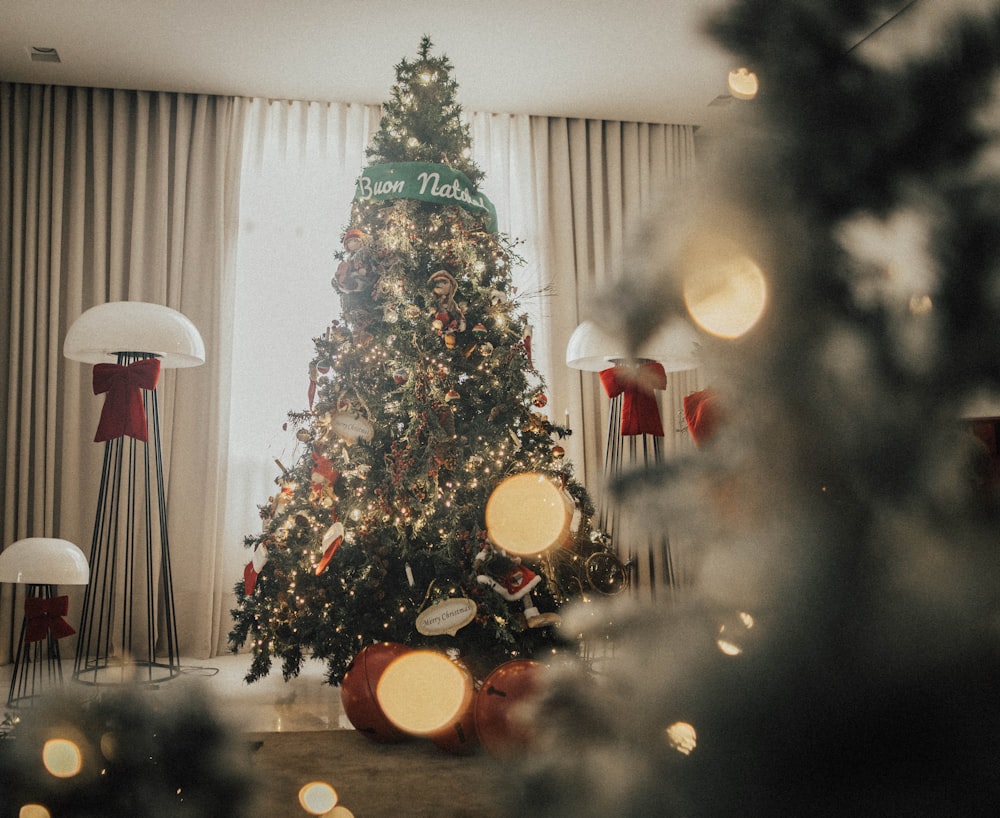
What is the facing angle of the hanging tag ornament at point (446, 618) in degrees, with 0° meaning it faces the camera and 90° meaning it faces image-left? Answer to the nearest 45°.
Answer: approximately 0°

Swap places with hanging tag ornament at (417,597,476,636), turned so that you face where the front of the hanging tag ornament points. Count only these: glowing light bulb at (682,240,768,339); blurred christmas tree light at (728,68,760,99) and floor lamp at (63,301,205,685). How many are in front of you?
2

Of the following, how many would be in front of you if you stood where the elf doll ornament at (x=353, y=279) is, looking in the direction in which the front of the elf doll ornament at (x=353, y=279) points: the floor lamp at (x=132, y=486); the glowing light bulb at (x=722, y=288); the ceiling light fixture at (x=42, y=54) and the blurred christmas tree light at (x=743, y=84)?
2

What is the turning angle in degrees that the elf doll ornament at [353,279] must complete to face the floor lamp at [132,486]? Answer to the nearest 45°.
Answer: approximately 135° to its right
